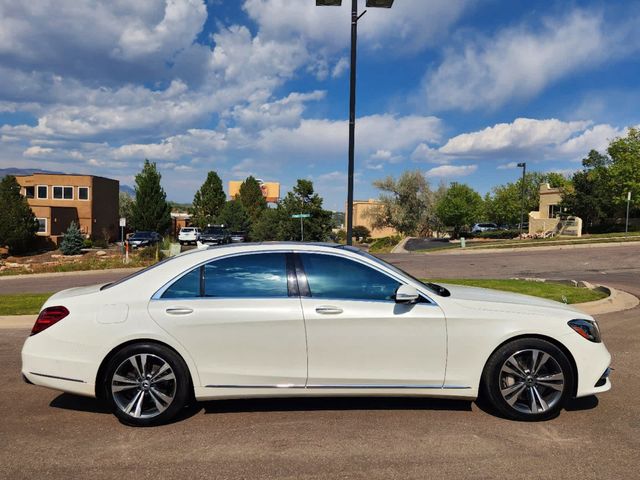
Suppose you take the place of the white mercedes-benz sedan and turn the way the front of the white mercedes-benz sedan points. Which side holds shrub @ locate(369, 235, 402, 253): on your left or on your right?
on your left

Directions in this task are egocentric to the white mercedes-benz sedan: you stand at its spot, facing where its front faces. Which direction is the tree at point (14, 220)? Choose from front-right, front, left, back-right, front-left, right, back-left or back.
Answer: back-left

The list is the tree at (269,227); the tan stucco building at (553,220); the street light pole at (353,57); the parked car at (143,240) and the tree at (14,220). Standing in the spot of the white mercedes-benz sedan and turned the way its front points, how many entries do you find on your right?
0

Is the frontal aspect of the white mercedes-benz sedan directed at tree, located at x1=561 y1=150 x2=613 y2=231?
no

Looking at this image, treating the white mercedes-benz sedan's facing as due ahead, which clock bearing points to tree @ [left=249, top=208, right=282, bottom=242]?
The tree is roughly at 9 o'clock from the white mercedes-benz sedan.

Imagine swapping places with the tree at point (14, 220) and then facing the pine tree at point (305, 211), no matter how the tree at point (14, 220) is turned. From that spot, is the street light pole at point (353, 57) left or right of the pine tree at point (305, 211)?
right

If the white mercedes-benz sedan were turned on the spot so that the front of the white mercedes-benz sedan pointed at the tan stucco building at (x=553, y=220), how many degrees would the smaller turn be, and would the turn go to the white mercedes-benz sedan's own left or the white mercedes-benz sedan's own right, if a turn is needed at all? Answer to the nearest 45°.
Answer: approximately 45° to the white mercedes-benz sedan's own left

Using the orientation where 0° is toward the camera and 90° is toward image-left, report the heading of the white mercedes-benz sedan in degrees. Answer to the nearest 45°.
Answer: approximately 270°

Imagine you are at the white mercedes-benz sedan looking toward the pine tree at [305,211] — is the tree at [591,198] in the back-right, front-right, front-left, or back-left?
front-right

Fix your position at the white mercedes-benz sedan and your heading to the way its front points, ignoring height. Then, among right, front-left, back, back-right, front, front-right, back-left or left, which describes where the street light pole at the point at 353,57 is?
left

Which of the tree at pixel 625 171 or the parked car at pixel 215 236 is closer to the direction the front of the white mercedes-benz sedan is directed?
the tree

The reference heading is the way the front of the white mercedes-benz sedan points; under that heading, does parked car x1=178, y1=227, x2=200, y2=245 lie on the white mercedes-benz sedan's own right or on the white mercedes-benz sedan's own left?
on the white mercedes-benz sedan's own left

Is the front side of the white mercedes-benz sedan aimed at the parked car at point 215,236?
no

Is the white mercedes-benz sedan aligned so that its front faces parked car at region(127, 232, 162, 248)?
no

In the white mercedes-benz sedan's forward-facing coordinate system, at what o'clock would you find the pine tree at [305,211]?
The pine tree is roughly at 9 o'clock from the white mercedes-benz sedan.

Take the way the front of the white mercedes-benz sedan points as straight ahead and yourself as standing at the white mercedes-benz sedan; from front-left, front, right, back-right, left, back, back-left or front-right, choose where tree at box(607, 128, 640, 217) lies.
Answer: front-left
